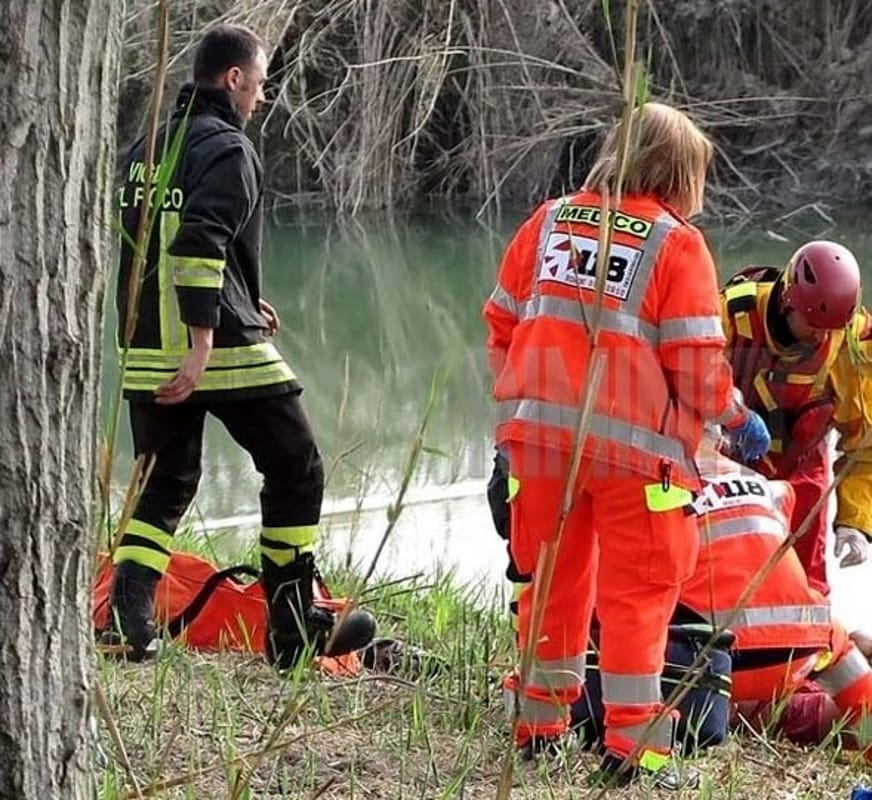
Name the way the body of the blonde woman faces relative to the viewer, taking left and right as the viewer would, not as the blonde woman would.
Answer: facing away from the viewer and to the right of the viewer

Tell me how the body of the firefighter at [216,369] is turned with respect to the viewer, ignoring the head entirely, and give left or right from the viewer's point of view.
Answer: facing away from the viewer and to the right of the viewer

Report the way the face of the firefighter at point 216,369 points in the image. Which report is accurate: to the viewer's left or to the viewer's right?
to the viewer's right

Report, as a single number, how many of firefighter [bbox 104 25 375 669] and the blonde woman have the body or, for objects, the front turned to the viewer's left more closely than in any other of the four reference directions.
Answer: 0

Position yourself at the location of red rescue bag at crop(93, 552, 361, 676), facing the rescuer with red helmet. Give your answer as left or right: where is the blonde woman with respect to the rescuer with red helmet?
right

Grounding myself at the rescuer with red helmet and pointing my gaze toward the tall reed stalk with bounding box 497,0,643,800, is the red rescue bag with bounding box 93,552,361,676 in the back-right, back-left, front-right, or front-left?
front-right

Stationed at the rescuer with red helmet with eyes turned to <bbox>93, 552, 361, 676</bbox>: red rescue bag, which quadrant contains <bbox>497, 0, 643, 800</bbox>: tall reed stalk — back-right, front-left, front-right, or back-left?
front-left

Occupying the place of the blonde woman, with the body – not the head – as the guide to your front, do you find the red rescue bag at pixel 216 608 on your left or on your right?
on your left

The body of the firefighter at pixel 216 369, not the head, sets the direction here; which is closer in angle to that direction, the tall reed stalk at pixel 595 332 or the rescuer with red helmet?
the rescuer with red helmet

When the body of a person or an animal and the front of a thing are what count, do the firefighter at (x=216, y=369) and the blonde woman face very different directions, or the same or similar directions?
same or similar directions

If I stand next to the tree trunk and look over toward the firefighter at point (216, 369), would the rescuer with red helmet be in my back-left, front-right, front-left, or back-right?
front-right

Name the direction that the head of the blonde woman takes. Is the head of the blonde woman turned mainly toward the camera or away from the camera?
away from the camera

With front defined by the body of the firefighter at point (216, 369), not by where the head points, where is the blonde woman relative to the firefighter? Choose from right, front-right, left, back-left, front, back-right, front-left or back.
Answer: right

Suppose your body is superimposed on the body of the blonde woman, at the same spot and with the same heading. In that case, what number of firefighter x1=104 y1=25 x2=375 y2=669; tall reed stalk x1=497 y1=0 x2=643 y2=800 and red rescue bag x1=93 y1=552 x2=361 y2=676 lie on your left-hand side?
2

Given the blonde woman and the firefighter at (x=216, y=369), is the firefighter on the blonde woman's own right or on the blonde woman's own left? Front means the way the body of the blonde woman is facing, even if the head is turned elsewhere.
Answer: on the blonde woman's own left
